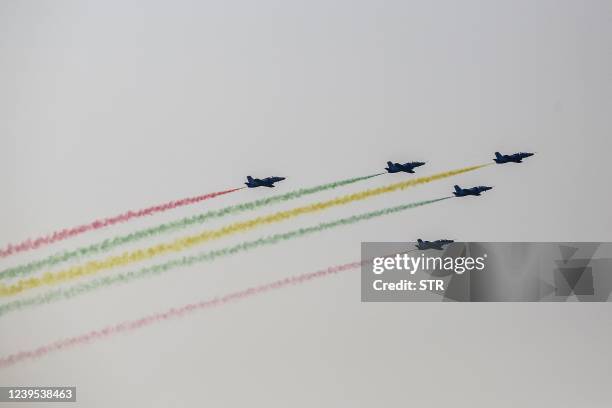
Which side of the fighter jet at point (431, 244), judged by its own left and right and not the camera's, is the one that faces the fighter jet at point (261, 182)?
back

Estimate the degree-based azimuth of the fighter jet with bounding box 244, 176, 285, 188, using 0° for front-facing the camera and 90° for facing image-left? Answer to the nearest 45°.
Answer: approximately 270°

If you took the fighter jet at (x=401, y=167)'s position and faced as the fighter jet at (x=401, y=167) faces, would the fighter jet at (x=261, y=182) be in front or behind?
behind

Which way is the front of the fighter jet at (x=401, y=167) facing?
to the viewer's right

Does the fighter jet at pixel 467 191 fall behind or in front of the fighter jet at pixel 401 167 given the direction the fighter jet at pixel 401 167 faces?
in front

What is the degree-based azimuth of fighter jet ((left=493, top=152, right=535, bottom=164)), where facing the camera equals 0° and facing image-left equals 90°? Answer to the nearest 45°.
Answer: approximately 270°

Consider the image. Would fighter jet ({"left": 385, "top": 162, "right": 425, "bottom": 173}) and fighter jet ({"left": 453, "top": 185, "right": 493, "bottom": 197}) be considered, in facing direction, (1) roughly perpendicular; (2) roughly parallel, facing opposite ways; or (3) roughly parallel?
roughly parallel

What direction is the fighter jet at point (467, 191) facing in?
to the viewer's right

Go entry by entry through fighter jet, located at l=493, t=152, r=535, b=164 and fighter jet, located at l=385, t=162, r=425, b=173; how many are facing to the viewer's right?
2

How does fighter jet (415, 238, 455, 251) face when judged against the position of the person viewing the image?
facing to the right of the viewer

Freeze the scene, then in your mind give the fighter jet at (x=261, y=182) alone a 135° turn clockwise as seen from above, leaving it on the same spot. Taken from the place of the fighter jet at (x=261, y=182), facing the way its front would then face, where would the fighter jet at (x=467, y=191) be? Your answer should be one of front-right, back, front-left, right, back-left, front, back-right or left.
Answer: back-left
